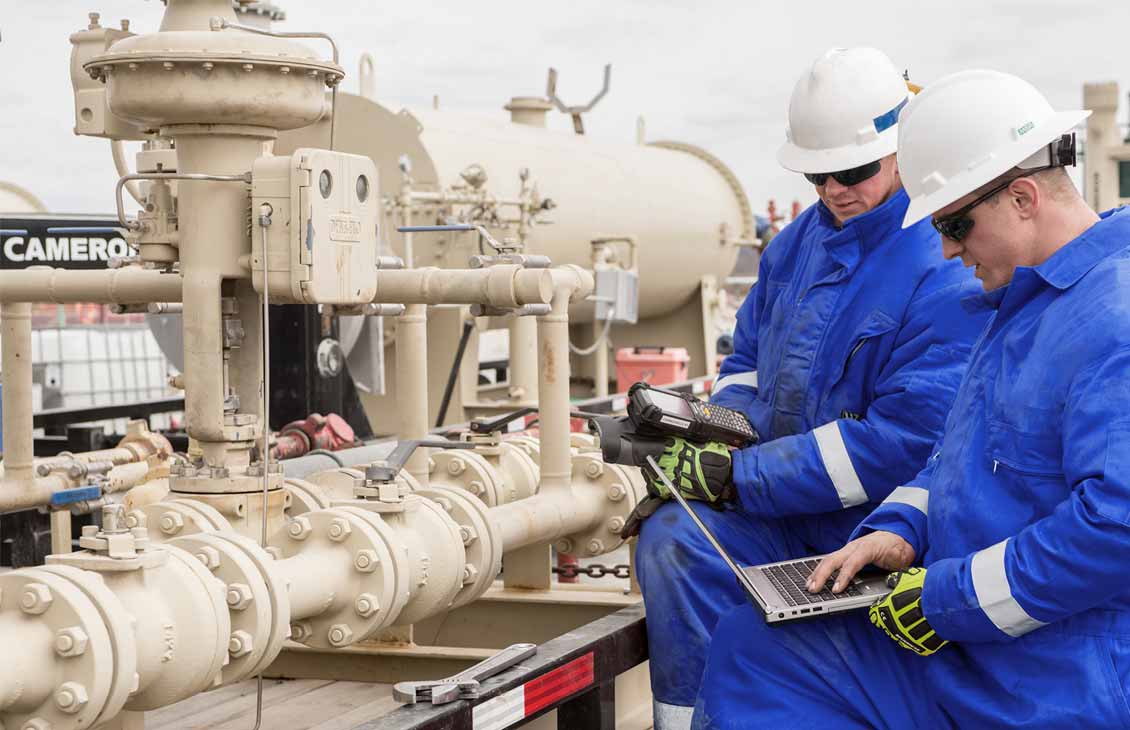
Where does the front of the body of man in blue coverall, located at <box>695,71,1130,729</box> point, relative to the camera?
to the viewer's left

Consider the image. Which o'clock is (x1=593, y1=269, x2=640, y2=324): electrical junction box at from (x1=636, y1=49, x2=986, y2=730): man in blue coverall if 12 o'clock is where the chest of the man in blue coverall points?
The electrical junction box is roughly at 4 o'clock from the man in blue coverall.

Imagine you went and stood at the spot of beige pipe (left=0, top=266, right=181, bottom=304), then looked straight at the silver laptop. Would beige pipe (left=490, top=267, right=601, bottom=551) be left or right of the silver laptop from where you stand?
left

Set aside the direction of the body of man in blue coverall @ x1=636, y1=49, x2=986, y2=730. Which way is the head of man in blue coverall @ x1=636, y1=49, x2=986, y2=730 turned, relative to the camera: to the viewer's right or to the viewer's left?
to the viewer's left

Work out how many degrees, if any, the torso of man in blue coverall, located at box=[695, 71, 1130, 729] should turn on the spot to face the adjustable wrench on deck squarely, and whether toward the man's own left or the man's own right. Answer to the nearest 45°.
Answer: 0° — they already face it

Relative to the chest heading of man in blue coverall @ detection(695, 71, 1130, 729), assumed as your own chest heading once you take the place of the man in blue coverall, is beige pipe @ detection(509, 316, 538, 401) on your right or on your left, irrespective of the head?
on your right

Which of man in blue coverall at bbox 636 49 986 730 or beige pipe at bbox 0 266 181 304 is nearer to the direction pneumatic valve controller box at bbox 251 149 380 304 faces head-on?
the man in blue coverall

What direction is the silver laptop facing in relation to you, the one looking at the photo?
facing to the right of the viewer

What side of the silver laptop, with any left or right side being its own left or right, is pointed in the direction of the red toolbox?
left

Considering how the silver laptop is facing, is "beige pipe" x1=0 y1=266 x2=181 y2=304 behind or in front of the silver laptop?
behind

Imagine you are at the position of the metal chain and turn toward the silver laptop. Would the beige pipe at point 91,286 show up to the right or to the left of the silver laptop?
right

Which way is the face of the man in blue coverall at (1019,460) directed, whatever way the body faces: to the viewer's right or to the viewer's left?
to the viewer's left

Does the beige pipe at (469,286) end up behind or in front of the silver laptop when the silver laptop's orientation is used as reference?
behind

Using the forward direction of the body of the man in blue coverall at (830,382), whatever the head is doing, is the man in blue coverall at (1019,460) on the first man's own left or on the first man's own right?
on the first man's own left
